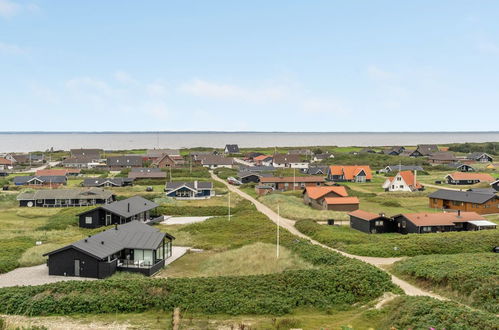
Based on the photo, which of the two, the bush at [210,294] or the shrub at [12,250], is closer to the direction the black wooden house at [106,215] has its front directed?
the bush

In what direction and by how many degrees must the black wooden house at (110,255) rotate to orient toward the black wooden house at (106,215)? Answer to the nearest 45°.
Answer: approximately 135° to its left

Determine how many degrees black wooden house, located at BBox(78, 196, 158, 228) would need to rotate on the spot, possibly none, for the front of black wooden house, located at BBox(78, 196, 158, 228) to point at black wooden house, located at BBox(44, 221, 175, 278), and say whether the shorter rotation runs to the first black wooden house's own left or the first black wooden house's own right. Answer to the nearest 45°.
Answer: approximately 45° to the first black wooden house's own right

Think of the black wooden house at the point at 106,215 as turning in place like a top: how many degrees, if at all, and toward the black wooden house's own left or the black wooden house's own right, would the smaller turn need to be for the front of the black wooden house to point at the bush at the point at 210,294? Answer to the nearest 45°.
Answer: approximately 45° to the black wooden house's own right

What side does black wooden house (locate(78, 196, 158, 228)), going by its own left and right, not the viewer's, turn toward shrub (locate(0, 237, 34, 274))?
right

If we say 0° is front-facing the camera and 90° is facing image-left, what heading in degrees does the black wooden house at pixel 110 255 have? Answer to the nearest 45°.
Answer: approximately 315°

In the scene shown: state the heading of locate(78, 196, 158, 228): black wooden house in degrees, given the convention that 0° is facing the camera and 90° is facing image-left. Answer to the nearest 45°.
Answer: approximately 315°

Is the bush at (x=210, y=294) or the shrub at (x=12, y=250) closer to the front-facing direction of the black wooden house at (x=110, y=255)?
the bush
